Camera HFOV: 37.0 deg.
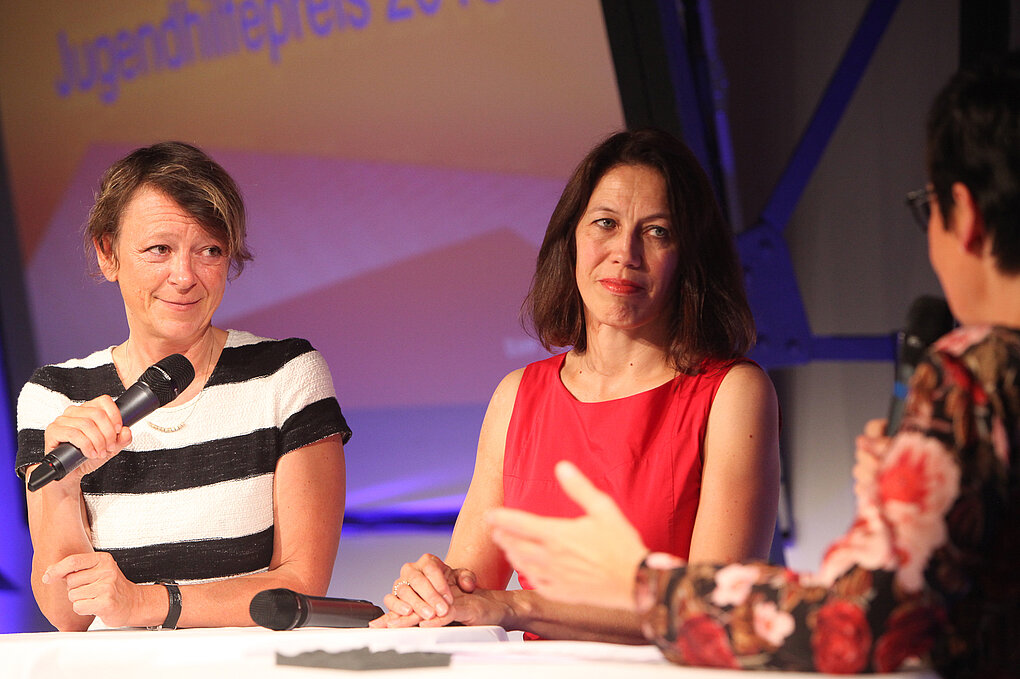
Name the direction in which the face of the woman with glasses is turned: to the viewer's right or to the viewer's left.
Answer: to the viewer's left

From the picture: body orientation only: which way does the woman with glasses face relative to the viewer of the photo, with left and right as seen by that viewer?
facing away from the viewer and to the left of the viewer
